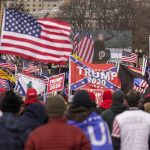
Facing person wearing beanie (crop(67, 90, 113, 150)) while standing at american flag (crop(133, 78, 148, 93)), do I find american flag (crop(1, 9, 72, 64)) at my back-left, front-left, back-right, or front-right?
front-right

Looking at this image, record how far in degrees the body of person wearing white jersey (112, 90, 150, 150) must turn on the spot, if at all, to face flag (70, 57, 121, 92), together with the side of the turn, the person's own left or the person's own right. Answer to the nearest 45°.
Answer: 0° — they already face it

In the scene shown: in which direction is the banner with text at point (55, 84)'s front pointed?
toward the camera

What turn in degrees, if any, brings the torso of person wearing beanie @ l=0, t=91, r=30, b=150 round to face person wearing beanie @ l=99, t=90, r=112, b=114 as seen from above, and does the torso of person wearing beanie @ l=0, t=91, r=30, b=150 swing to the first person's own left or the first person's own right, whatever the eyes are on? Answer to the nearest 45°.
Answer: approximately 45° to the first person's own right

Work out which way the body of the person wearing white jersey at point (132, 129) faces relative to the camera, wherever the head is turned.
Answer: away from the camera

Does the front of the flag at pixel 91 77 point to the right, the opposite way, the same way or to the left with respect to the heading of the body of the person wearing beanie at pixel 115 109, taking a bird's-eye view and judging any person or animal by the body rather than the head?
the opposite way

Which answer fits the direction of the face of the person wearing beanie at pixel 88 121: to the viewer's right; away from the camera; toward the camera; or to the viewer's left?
away from the camera

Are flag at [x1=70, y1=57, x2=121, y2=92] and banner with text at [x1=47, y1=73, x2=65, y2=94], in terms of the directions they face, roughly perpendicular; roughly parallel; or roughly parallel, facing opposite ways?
roughly parallel

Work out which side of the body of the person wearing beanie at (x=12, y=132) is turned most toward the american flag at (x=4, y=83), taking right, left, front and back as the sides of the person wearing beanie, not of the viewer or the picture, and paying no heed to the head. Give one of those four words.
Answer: front

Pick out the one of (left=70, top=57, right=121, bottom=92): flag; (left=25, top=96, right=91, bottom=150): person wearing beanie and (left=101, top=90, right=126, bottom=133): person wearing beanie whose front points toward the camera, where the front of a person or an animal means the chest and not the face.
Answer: the flag

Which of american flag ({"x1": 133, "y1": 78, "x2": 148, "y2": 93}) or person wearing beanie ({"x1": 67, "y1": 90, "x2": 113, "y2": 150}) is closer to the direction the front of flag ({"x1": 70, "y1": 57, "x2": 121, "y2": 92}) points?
the person wearing beanie

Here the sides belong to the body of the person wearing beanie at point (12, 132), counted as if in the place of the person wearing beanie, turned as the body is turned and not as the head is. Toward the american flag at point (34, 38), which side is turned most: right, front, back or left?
front

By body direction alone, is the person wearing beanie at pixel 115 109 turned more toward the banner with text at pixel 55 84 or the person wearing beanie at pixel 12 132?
the banner with text

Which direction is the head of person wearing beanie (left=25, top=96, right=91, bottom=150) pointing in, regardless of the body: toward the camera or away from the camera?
away from the camera

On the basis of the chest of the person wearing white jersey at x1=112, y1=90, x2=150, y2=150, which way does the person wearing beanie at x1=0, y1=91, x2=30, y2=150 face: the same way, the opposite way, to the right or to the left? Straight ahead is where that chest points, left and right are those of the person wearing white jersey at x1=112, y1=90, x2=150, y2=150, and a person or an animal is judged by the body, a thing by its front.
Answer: the same way

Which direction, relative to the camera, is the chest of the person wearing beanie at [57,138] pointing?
away from the camera

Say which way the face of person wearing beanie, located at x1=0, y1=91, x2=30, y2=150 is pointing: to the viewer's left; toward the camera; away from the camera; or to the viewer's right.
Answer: away from the camera

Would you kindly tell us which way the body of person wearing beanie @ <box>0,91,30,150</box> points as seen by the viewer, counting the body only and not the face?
away from the camera

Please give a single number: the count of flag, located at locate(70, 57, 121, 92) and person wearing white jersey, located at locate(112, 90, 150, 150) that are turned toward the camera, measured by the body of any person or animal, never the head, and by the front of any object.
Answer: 1

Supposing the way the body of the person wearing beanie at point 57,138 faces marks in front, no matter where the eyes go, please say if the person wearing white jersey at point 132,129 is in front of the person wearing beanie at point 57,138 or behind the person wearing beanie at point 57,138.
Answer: in front
